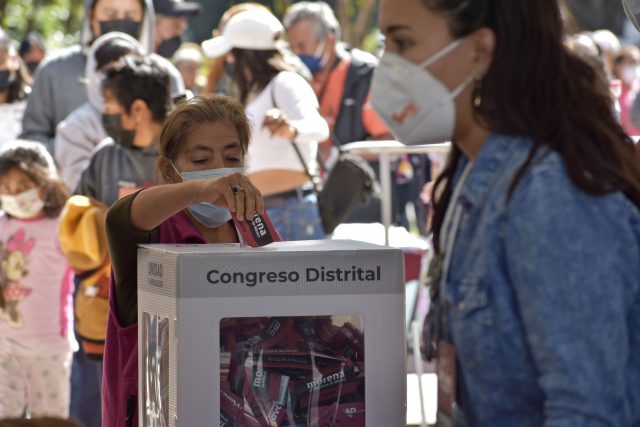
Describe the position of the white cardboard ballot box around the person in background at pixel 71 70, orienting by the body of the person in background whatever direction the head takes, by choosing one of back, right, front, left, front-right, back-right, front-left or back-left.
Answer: front

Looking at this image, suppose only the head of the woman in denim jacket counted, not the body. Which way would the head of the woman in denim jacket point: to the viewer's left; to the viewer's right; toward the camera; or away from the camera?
to the viewer's left

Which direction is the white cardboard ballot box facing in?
toward the camera

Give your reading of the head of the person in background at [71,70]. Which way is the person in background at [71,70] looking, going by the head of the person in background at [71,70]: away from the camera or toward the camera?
toward the camera

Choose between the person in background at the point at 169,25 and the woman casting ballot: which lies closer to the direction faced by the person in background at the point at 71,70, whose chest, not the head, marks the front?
the woman casting ballot

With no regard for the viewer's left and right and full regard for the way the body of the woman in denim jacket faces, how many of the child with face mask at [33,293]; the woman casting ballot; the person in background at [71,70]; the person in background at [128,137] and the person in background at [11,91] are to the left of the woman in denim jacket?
0

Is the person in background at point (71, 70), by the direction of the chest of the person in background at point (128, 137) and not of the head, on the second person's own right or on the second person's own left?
on the second person's own right

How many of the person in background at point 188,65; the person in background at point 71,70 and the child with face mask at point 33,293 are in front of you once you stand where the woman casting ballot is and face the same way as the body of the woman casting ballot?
0

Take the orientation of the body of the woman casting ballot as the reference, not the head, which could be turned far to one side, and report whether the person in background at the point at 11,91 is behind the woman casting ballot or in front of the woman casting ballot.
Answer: behind

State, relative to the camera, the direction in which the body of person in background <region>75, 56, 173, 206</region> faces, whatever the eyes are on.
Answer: to the viewer's left

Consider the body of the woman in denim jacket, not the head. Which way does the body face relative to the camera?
to the viewer's left

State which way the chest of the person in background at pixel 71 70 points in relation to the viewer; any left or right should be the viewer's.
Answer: facing the viewer

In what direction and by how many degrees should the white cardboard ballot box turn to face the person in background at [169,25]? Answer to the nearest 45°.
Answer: approximately 180°
